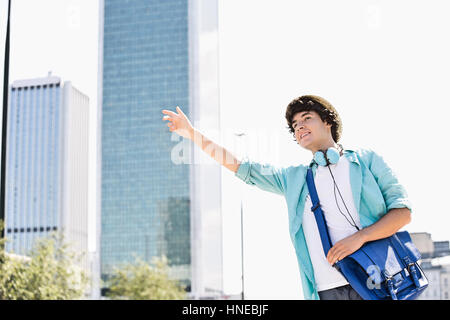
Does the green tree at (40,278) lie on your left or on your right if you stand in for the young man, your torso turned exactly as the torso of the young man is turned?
on your right

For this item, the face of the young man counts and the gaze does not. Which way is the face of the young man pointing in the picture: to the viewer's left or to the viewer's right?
to the viewer's left

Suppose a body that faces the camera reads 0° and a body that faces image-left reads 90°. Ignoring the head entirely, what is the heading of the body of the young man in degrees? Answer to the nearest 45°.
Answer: approximately 45°
